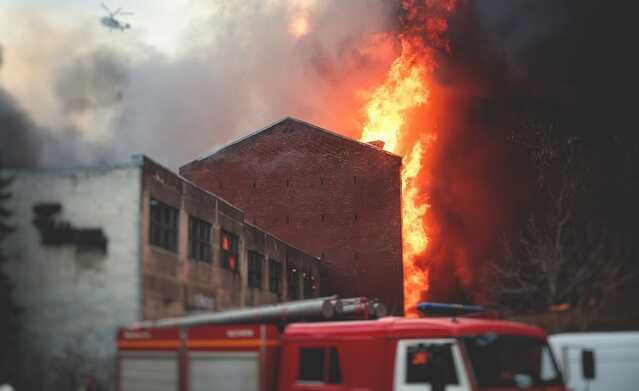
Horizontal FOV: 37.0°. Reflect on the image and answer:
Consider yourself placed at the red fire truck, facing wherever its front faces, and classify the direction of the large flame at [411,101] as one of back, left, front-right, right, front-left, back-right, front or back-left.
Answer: back-left

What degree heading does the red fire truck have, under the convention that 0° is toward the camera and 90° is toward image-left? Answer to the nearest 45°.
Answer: approximately 315°
